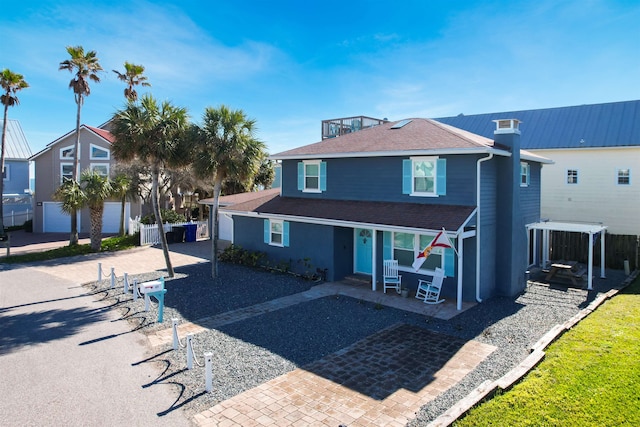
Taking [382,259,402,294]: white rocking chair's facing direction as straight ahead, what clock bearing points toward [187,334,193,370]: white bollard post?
The white bollard post is roughly at 1 o'clock from the white rocking chair.

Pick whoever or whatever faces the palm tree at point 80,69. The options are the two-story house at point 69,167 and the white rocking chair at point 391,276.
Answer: the two-story house

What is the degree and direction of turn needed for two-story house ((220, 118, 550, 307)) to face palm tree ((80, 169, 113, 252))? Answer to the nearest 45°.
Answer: approximately 45° to its right

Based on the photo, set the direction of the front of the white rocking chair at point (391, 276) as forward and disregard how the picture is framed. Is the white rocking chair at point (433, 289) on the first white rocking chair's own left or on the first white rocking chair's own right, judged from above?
on the first white rocking chair's own left

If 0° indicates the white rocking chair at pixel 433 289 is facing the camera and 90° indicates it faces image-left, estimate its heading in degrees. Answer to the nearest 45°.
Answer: approximately 45°

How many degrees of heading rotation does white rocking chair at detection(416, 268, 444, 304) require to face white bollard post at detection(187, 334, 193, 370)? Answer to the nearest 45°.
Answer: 0° — it already faces it

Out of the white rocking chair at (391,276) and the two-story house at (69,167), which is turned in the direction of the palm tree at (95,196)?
the two-story house

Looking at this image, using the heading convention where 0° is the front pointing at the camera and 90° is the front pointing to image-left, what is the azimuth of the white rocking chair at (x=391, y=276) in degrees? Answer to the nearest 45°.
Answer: approximately 0°

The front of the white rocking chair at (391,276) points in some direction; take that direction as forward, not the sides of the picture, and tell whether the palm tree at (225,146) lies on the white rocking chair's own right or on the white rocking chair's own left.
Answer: on the white rocking chair's own right

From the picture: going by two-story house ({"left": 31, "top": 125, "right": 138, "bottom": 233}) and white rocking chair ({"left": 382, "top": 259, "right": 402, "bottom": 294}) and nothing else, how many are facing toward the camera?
2

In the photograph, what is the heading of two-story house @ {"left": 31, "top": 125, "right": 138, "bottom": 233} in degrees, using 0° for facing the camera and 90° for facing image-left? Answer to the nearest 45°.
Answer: approximately 0°

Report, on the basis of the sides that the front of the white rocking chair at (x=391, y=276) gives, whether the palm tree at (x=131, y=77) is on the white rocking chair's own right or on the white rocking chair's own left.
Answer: on the white rocking chair's own right

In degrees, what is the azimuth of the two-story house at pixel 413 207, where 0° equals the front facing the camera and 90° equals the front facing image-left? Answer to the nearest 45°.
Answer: approximately 45°
